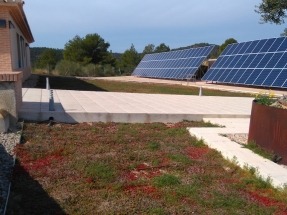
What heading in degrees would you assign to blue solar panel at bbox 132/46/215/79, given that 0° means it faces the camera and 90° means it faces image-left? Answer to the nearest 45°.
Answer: approximately 45°

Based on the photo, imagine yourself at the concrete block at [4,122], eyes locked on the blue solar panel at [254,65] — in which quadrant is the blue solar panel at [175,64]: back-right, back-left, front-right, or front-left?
front-left

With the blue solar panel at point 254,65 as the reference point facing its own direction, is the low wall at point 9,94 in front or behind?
in front

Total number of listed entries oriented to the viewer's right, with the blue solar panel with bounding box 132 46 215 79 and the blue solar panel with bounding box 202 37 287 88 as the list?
0

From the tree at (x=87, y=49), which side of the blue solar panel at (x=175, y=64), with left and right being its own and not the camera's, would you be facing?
right

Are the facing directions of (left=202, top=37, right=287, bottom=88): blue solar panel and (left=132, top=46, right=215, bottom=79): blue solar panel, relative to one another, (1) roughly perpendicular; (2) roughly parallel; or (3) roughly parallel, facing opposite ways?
roughly parallel

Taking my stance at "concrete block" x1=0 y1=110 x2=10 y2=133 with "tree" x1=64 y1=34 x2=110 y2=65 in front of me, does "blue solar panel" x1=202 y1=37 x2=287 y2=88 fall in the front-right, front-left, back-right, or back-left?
front-right

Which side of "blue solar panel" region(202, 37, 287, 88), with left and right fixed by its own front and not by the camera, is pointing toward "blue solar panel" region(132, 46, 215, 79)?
right

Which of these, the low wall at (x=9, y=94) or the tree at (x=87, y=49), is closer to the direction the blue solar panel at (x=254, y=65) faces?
the low wall

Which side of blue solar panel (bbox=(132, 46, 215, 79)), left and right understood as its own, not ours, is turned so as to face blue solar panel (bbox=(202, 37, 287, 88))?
left

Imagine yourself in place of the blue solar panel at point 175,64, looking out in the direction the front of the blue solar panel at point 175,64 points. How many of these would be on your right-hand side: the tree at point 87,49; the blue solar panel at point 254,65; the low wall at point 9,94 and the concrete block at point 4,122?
1

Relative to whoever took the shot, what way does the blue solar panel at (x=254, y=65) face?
facing the viewer and to the left of the viewer

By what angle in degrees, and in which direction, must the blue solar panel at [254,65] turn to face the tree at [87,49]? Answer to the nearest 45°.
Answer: approximately 90° to its right

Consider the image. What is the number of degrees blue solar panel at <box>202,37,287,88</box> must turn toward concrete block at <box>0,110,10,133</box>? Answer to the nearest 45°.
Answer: approximately 45° to its left
